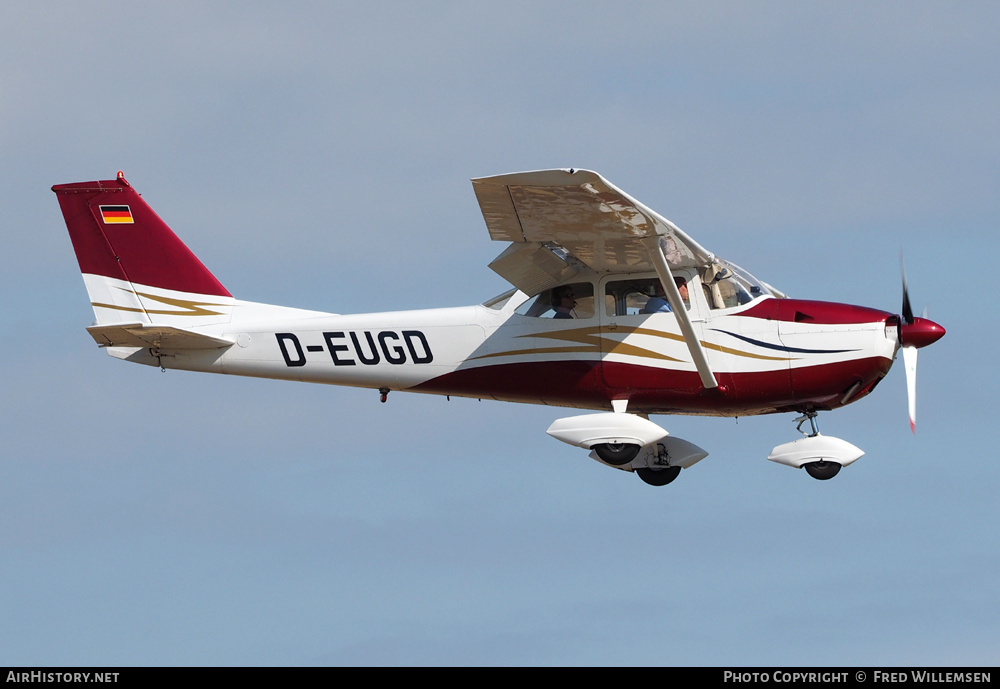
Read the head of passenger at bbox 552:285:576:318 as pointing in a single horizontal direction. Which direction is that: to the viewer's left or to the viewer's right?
to the viewer's right

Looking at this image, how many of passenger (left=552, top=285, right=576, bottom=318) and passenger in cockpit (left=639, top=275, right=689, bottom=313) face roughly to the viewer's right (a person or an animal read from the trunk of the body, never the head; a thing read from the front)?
2

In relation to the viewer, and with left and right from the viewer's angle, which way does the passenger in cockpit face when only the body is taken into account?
facing to the right of the viewer

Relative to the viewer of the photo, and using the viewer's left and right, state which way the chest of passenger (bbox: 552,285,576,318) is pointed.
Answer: facing to the right of the viewer

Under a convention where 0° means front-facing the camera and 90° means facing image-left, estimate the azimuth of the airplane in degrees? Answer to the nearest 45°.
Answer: approximately 270°
